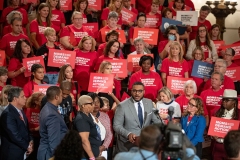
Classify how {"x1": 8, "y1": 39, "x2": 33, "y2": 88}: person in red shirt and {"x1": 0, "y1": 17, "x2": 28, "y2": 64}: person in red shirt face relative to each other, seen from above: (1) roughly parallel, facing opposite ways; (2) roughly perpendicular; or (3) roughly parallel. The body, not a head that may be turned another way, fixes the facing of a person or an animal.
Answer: roughly parallel

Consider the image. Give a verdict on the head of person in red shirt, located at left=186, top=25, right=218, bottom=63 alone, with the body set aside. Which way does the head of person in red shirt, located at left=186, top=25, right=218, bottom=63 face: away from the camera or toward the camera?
toward the camera

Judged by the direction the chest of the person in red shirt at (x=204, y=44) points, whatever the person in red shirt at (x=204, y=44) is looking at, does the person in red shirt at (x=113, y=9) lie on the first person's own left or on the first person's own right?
on the first person's own right

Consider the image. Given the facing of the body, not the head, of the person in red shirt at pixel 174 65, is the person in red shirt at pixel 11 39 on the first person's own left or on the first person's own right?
on the first person's own right

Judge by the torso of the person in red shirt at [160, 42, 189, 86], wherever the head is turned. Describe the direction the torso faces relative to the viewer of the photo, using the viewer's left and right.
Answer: facing the viewer

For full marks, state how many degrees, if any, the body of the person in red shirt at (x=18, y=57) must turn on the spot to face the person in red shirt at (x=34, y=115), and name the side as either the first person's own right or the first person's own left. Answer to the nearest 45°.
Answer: approximately 45° to the first person's own right

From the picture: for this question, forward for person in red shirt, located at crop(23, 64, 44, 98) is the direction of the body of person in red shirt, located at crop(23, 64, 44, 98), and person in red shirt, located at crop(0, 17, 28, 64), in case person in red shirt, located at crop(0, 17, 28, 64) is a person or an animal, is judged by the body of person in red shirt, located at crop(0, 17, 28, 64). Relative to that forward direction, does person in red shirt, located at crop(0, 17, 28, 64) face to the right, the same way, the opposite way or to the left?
the same way

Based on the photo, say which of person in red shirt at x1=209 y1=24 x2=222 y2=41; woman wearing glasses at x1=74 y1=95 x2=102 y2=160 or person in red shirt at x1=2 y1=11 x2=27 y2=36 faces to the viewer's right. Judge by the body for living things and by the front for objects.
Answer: the woman wearing glasses

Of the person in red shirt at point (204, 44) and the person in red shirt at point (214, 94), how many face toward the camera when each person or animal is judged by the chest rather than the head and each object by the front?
2

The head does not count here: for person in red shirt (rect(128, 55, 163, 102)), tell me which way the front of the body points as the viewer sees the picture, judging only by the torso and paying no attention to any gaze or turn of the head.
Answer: toward the camera

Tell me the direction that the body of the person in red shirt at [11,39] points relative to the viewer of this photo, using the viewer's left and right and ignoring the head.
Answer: facing the viewer and to the right of the viewer

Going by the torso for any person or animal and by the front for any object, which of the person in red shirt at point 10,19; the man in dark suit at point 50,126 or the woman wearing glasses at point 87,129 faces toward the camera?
the person in red shirt

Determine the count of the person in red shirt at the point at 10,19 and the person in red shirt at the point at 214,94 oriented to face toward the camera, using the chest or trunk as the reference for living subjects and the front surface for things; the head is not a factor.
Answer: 2

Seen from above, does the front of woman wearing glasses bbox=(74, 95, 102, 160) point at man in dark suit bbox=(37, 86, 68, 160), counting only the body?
no

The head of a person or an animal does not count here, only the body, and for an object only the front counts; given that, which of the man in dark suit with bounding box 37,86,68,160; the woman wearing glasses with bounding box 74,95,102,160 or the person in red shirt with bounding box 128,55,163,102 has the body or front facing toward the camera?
the person in red shirt

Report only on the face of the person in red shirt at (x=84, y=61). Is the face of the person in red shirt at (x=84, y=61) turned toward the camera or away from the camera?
toward the camera

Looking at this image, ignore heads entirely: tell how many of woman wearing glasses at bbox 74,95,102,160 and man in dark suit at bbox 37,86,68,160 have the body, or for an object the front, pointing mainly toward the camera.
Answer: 0
